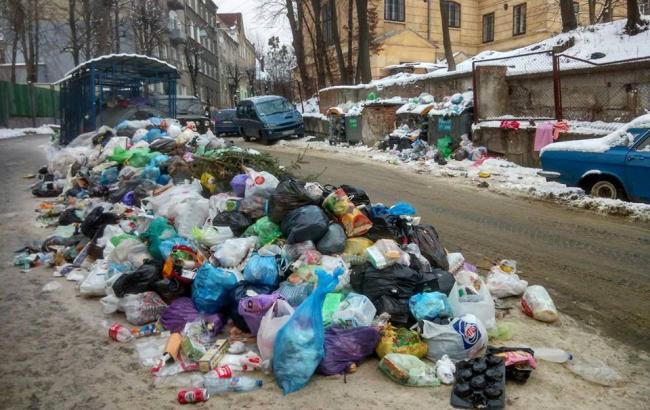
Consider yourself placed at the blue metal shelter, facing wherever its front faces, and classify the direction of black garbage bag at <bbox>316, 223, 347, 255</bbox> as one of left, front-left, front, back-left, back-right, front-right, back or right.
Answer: front-right

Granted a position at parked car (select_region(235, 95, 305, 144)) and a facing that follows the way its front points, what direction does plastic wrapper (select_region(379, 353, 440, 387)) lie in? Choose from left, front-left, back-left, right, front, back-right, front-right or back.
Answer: front-right

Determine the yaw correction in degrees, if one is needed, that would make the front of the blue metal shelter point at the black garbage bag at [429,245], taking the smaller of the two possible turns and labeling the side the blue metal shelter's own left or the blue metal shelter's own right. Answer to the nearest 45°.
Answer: approximately 45° to the blue metal shelter's own right

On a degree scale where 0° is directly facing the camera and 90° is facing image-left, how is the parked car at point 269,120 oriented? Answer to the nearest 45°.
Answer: approximately 315°

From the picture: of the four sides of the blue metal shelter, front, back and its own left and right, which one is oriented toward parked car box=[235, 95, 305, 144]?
left

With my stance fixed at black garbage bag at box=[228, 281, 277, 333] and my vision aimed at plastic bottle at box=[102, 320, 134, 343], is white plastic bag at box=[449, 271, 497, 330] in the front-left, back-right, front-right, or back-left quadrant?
back-left

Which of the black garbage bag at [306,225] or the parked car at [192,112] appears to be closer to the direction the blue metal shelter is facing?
the black garbage bag

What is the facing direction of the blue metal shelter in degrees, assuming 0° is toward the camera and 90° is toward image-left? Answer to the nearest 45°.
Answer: approximately 315°

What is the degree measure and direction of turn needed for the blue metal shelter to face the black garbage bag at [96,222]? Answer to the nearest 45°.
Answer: approximately 45° to its right

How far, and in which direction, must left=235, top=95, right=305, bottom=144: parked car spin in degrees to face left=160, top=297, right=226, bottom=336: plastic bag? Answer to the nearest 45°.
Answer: approximately 45° to its right
